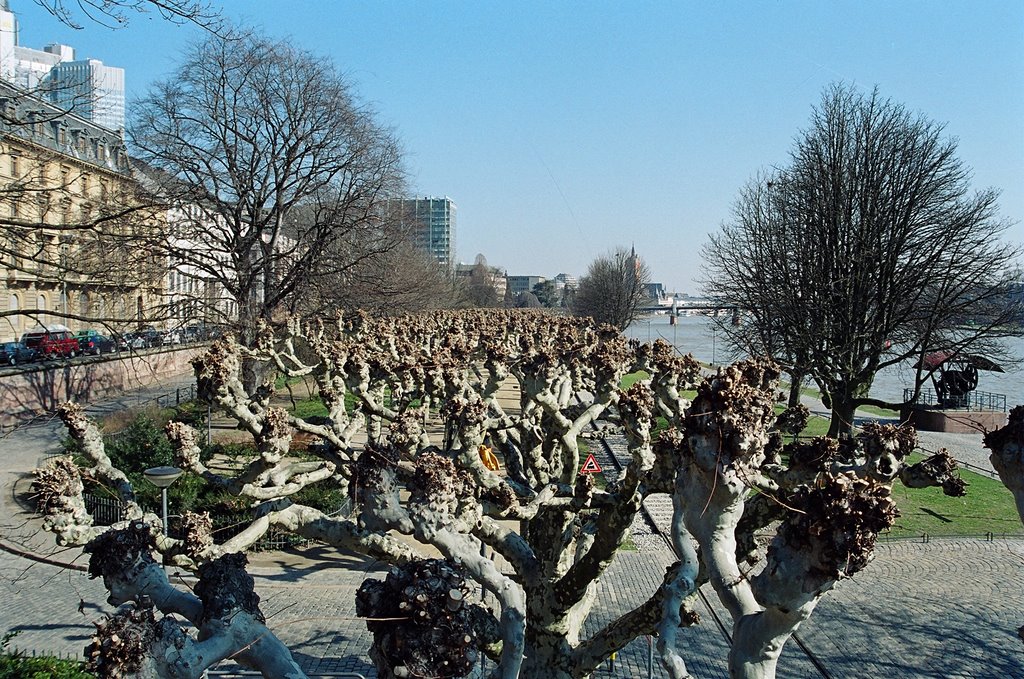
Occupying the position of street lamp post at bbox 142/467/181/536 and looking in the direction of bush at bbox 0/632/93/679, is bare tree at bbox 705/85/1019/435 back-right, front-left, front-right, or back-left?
back-left
